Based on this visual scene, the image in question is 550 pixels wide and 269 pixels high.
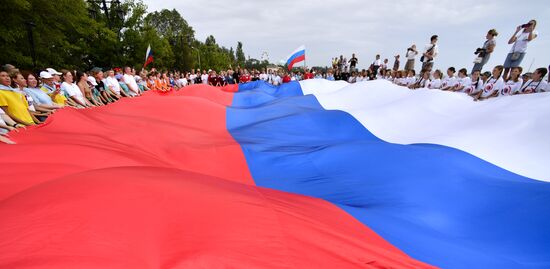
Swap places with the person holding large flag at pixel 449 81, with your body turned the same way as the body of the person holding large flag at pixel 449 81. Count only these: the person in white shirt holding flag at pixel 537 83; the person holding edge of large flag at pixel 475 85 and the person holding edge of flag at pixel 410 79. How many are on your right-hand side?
1

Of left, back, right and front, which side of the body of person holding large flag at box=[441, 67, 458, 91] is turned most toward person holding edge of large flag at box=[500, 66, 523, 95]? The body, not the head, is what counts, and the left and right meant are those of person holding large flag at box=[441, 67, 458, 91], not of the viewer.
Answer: left

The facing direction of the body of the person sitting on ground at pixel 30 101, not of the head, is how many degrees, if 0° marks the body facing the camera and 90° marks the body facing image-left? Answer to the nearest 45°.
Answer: approximately 270°

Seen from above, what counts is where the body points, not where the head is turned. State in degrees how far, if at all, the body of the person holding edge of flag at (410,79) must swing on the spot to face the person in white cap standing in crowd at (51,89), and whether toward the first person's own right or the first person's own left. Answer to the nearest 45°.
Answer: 0° — they already face them

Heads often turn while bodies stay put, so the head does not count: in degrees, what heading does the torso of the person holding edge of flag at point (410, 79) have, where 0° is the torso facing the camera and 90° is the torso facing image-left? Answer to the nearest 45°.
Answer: approximately 45°

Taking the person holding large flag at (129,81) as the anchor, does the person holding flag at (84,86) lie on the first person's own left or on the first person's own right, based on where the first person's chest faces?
on the first person's own right

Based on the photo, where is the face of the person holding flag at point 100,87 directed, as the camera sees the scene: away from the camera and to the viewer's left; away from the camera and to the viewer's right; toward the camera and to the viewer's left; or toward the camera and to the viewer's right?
toward the camera and to the viewer's right
